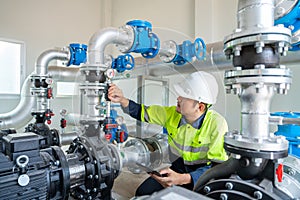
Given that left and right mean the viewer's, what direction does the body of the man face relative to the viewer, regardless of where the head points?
facing the viewer and to the left of the viewer

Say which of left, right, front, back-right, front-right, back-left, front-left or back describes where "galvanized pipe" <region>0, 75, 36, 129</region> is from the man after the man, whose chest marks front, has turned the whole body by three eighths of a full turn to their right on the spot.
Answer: front-left

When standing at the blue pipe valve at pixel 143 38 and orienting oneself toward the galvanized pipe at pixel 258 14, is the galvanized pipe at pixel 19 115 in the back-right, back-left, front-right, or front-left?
back-right

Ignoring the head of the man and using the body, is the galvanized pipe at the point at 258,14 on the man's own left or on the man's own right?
on the man's own left

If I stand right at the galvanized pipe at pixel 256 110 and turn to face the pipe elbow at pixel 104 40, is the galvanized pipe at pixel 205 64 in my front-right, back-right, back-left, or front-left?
front-right

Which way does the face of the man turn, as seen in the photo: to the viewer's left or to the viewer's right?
to the viewer's left

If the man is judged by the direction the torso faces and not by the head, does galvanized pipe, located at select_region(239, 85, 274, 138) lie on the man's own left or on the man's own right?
on the man's own left

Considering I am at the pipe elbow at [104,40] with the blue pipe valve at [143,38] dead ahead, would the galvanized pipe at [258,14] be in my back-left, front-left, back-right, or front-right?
front-right
